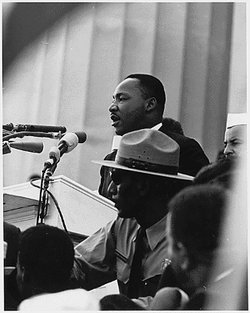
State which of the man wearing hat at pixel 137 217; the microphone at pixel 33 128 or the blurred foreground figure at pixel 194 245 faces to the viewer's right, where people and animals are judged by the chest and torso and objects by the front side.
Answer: the microphone

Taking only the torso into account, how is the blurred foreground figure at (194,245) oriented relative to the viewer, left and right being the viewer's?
facing away from the viewer and to the left of the viewer

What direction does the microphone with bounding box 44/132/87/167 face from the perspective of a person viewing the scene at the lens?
facing to the right of the viewer

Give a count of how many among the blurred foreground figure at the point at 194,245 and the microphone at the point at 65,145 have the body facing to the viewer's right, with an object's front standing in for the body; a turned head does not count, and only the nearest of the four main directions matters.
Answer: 1

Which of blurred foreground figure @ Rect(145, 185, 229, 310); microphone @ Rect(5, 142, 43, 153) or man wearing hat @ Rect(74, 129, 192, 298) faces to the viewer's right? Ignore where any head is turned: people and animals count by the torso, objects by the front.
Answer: the microphone

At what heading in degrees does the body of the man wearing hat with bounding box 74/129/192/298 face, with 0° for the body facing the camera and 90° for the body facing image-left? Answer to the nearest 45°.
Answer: approximately 45°

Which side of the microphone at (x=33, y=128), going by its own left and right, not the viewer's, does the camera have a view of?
right

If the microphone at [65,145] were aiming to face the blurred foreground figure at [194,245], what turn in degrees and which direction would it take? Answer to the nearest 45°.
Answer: approximately 45° to its right

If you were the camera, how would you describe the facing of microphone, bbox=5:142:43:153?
facing to the right of the viewer

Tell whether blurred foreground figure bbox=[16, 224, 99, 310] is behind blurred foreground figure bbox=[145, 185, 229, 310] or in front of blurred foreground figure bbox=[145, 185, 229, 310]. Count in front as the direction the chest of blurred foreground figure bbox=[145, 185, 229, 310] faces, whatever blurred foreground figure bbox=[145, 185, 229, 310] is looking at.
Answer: in front
